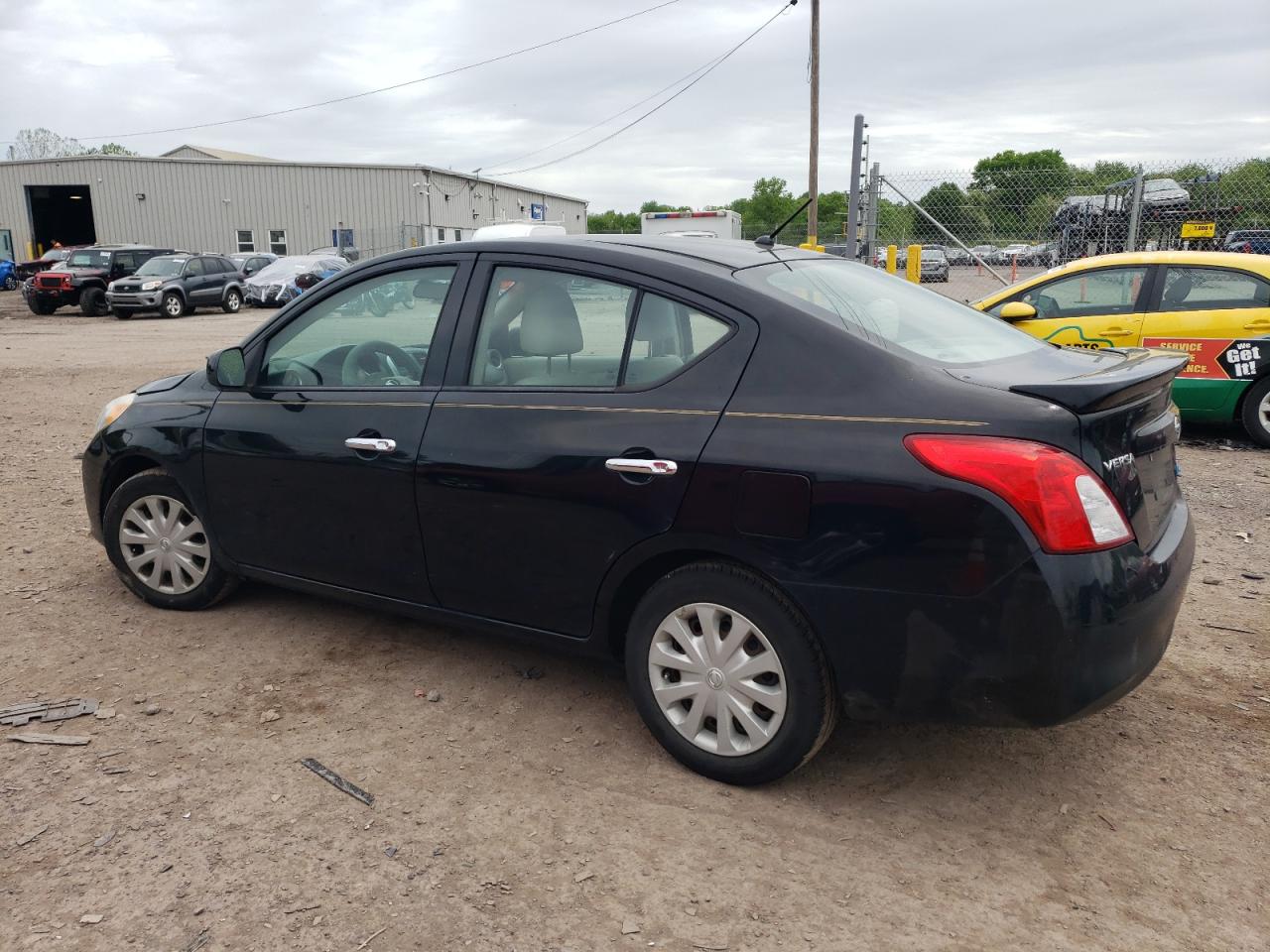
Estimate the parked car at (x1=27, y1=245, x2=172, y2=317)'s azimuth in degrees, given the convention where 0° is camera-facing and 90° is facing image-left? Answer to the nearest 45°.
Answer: approximately 45°

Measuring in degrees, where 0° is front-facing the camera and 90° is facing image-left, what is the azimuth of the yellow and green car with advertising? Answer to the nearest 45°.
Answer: approximately 90°

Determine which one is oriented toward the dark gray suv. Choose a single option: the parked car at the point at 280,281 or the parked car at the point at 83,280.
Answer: the parked car at the point at 280,281

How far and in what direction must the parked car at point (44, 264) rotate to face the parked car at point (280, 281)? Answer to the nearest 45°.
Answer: approximately 90° to its left

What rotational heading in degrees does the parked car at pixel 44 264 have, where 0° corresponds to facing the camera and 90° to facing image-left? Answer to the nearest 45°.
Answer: approximately 45°

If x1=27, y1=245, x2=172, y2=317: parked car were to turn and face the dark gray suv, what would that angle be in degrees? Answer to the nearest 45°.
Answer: approximately 90° to its left

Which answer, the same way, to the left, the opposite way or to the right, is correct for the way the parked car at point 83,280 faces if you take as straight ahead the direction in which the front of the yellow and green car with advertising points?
to the left

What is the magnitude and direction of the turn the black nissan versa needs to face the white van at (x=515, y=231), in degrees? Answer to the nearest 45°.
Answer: approximately 45° to its right

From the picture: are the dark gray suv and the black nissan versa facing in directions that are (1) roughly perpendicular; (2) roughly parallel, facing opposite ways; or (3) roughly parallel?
roughly perpendicular
